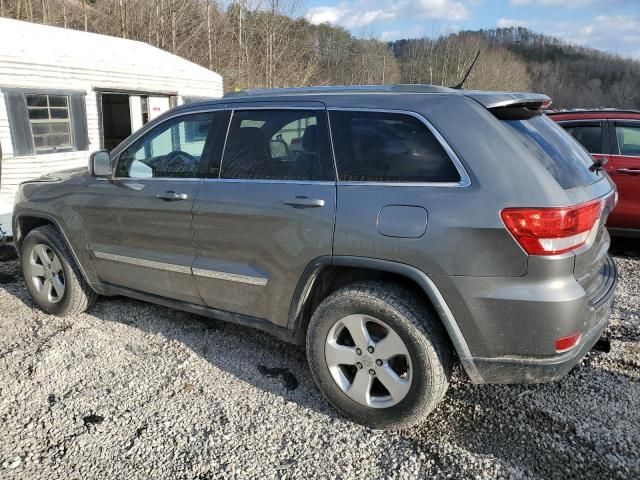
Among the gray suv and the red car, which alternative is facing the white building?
the gray suv

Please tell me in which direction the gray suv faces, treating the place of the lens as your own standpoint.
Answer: facing away from the viewer and to the left of the viewer

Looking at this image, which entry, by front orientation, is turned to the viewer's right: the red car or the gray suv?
the red car

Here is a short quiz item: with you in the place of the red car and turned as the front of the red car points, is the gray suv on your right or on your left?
on your right

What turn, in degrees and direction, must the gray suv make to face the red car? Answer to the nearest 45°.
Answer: approximately 90° to its right

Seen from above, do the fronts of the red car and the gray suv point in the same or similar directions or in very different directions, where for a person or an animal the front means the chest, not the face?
very different directions

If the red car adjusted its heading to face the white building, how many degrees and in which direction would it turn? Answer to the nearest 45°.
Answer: approximately 180°

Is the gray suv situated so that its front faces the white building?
yes

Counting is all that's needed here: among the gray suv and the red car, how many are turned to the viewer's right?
1

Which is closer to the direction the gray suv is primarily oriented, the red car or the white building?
the white building

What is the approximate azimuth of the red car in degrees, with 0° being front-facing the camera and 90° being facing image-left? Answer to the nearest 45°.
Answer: approximately 270°
